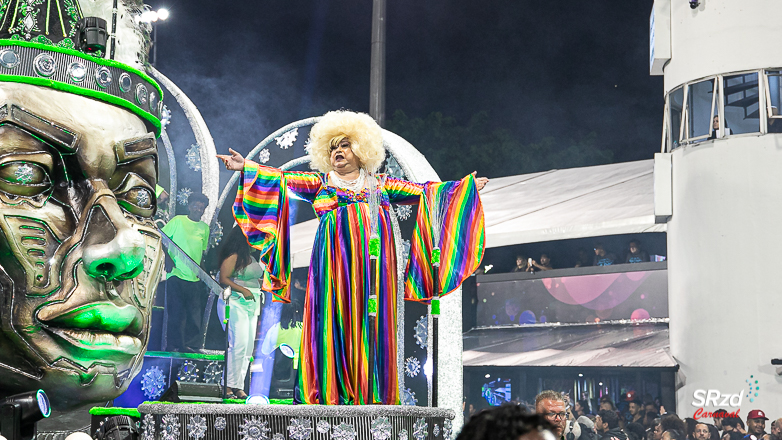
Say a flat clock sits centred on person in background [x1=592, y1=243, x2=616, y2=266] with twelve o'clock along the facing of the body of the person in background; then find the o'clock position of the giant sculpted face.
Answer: The giant sculpted face is roughly at 11 o'clock from the person in background.

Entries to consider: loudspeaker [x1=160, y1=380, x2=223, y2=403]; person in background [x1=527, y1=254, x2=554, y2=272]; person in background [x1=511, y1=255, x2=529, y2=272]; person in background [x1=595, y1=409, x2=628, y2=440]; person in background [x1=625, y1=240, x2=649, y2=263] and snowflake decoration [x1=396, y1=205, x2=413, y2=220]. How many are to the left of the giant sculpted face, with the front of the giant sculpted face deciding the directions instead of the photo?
6

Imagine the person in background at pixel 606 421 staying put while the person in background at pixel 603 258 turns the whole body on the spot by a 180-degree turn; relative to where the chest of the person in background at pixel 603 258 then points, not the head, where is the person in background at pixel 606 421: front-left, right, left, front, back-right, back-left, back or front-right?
back-right

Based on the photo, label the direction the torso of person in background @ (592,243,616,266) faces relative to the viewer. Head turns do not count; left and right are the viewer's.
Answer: facing the viewer and to the left of the viewer

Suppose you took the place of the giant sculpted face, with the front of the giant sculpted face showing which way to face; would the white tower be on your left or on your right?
on your left

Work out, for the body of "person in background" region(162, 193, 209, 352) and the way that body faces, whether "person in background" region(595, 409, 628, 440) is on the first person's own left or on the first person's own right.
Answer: on the first person's own left

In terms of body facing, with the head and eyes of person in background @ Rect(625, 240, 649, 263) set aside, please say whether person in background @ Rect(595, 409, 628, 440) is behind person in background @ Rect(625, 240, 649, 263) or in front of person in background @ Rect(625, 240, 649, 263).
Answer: in front

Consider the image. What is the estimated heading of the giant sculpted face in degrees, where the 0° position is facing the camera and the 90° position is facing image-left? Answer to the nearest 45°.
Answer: approximately 315°

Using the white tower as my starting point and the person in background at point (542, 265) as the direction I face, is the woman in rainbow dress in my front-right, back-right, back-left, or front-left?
back-left
